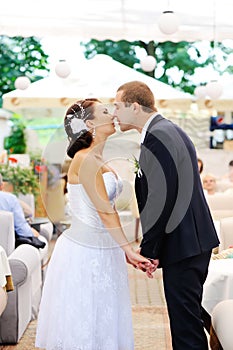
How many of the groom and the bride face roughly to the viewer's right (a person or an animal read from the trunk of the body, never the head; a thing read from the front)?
1

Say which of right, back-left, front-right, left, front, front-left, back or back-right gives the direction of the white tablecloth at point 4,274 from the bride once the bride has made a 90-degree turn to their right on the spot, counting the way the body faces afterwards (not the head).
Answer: right

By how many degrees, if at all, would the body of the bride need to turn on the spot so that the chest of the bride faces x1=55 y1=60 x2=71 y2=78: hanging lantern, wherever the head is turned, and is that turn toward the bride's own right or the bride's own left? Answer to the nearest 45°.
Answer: approximately 90° to the bride's own left

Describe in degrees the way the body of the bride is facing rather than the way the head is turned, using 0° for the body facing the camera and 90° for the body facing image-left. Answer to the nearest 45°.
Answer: approximately 270°

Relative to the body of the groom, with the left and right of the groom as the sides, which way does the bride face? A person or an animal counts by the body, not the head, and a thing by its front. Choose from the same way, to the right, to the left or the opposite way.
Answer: the opposite way

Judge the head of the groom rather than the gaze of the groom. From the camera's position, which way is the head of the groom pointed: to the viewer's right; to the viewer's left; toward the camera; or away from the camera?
to the viewer's left

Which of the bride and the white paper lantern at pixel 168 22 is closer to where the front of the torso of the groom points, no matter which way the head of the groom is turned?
the bride

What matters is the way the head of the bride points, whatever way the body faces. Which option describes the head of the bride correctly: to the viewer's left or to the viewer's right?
to the viewer's right

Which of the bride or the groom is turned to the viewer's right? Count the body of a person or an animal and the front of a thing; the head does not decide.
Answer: the bride

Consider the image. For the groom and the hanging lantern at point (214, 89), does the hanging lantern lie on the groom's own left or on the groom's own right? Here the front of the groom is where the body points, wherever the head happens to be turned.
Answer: on the groom's own right

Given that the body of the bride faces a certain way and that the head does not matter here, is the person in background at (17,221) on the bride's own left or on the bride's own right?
on the bride's own left

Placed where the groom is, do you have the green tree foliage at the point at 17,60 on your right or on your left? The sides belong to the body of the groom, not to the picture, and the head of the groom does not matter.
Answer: on your right

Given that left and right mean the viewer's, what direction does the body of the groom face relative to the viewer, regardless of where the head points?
facing to the left of the viewer

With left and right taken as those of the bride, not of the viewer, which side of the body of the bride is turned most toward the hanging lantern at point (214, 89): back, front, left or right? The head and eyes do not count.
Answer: left

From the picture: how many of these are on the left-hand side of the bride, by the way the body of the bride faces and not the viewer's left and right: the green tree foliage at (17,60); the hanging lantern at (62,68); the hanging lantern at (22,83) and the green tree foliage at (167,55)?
4
